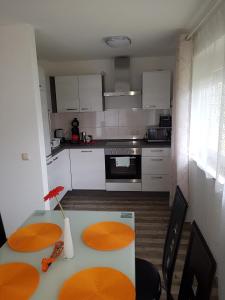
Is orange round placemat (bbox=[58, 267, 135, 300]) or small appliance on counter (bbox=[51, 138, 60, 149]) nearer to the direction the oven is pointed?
the orange round placemat

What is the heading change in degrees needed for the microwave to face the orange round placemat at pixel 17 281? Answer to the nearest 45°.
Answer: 0° — it already faces it

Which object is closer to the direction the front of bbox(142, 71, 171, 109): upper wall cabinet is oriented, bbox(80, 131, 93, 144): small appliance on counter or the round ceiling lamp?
the round ceiling lamp

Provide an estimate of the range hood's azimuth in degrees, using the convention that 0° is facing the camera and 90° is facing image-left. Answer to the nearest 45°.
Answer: approximately 0°

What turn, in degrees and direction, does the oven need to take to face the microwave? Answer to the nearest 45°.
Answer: approximately 90° to its left

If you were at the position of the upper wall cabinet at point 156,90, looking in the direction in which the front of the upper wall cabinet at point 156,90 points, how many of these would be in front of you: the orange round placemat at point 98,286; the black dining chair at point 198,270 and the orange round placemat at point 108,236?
3

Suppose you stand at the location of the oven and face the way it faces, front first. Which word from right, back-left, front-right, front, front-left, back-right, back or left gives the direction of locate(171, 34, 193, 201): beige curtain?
front-left
